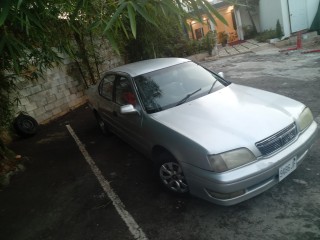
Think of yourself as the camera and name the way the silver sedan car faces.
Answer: facing the viewer and to the right of the viewer

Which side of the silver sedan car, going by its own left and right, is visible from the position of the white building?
left

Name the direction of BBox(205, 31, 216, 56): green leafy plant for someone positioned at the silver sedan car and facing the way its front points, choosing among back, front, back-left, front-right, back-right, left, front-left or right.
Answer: back-left

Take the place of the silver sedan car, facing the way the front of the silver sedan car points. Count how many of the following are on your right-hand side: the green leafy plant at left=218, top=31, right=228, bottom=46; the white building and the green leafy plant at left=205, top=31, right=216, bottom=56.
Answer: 0

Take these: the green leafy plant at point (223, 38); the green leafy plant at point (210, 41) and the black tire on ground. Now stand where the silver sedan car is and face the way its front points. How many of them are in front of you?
0

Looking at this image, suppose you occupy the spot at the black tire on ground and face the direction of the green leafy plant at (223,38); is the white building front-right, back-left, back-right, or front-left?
front-right

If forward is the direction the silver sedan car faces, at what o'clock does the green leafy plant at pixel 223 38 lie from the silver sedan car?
The green leafy plant is roughly at 8 o'clock from the silver sedan car.

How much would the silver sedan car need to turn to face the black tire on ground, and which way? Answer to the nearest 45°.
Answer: approximately 180°

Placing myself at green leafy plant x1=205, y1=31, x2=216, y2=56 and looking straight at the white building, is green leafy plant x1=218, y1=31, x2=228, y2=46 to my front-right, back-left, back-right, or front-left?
front-left
